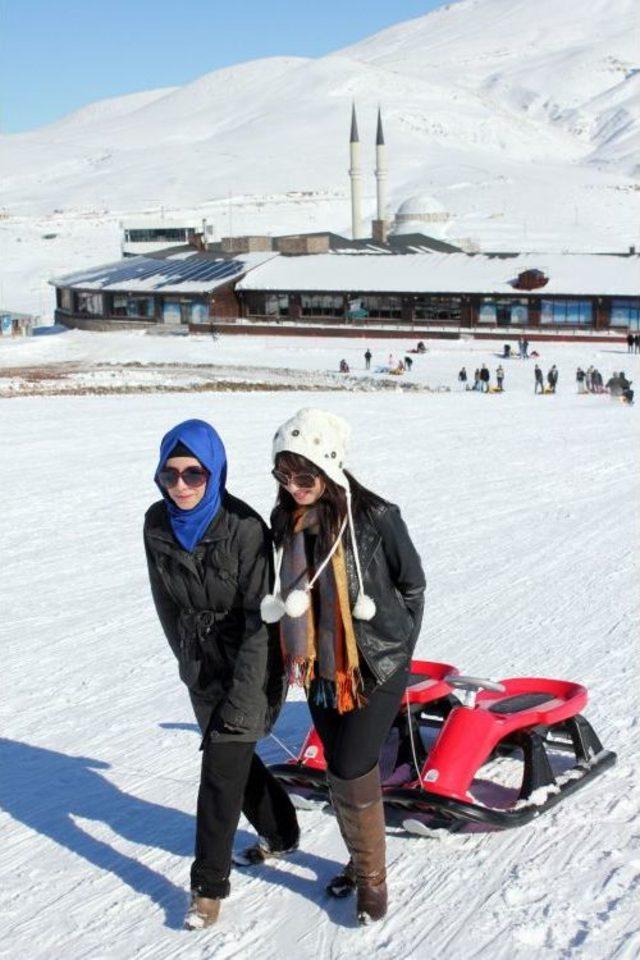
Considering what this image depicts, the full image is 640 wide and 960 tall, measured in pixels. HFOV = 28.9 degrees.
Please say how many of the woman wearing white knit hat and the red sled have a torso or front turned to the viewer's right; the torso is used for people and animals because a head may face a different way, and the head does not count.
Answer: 0

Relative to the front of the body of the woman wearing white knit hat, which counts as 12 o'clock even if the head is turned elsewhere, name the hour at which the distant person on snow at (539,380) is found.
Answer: The distant person on snow is roughly at 5 o'clock from the woman wearing white knit hat.

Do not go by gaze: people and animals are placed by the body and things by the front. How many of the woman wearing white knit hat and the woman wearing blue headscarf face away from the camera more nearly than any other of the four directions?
0

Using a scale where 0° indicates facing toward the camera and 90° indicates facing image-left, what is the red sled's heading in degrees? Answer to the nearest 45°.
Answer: approximately 45°

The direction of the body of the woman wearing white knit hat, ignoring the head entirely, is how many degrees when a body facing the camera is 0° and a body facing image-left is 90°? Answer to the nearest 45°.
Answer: approximately 45°

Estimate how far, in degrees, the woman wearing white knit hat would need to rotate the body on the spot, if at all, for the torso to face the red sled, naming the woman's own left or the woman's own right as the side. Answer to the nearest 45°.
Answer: approximately 180°

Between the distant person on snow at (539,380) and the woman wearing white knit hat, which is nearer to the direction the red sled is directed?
the woman wearing white knit hat

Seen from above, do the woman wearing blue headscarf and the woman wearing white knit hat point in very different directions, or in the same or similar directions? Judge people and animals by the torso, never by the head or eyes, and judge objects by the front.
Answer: same or similar directions

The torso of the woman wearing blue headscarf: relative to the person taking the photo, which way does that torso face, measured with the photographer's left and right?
facing the viewer and to the left of the viewer
